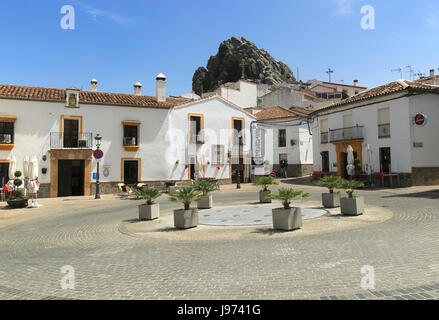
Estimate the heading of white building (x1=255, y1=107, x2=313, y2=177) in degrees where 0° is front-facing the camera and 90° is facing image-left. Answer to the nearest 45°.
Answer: approximately 0°

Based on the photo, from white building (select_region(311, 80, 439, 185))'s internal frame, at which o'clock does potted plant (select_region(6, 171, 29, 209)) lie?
The potted plant is roughly at 12 o'clock from the white building.

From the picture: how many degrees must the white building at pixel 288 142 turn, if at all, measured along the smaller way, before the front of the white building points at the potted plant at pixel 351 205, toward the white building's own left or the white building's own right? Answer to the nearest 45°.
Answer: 0° — it already faces it

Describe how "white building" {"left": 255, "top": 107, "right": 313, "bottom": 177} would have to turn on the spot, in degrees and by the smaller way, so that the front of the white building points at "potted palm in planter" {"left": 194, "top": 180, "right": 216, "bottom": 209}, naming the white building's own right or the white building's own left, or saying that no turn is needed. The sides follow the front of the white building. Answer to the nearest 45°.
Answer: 0° — it already faces it

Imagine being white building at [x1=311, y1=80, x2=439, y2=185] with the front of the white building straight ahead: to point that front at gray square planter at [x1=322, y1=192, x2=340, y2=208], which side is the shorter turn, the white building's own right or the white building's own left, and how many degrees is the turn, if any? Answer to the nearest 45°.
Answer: approximately 45° to the white building's own left

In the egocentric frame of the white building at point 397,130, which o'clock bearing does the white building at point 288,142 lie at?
the white building at point 288,142 is roughly at 3 o'clock from the white building at point 397,130.

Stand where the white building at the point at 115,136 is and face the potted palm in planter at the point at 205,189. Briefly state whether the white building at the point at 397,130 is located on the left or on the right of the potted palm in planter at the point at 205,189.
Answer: left

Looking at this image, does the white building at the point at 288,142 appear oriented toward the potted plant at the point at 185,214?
yes

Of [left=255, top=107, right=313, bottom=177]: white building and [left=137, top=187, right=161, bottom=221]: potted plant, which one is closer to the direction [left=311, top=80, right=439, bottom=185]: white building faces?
the potted plant
